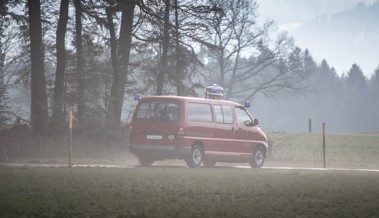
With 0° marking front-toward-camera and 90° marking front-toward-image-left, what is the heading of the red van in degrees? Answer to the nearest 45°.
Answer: approximately 225°
